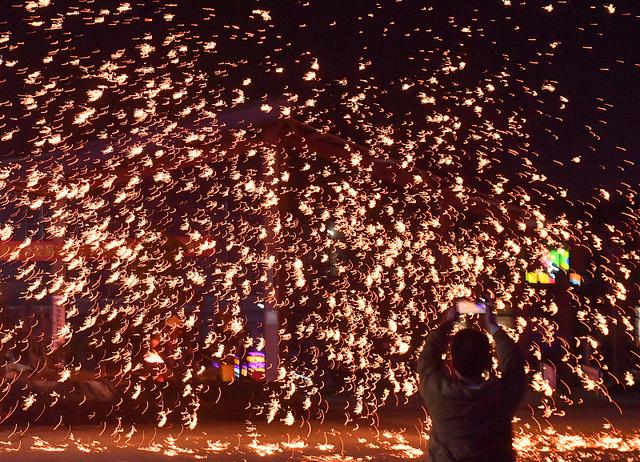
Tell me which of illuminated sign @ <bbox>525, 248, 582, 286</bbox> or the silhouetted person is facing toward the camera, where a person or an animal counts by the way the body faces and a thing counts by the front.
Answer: the illuminated sign

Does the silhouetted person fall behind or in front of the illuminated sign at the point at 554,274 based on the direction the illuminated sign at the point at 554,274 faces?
in front

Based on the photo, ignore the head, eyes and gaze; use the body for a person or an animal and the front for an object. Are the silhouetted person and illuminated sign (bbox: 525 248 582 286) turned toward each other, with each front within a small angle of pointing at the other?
yes

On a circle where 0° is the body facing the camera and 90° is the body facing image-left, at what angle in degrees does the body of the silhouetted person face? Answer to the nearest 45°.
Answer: approximately 180°

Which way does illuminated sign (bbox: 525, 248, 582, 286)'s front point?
toward the camera

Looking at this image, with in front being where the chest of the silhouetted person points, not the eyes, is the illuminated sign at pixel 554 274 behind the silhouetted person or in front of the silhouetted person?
in front

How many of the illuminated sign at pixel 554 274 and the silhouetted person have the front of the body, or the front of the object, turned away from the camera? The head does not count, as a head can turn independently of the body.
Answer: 1

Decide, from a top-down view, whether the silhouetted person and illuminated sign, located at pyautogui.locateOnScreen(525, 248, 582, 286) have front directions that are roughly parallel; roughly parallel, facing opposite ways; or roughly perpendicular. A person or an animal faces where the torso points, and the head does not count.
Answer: roughly parallel, facing opposite ways
